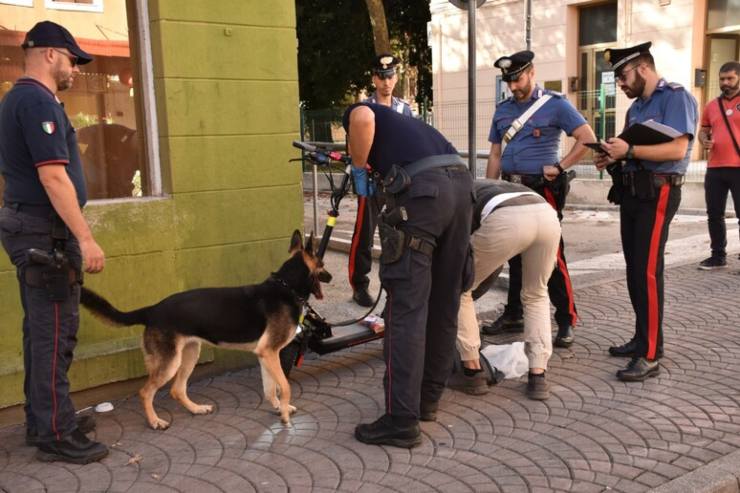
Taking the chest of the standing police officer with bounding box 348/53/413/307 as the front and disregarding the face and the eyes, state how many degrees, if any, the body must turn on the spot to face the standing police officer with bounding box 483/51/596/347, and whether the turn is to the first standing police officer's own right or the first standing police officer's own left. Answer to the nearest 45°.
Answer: approximately 45° to the first standing police officer's own left

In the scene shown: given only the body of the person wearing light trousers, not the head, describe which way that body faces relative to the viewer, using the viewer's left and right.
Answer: facing away from the viewer and to the left of the viewer

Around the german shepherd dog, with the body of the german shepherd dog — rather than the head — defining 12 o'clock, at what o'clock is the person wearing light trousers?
The person wearing light trousers is roughly at 12 o'clock from the german shepherd dog.

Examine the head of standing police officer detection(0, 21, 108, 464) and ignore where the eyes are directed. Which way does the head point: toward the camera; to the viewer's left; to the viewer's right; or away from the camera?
to the viewer's right

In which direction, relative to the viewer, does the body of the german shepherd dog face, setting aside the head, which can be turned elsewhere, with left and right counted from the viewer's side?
facing to the right of the viewer

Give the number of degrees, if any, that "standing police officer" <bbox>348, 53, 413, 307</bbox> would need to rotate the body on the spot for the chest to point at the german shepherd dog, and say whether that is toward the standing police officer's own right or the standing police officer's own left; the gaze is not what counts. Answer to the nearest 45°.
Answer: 0° — they already face it

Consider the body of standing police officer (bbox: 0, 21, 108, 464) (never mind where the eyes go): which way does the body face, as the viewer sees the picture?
to the viewer's right

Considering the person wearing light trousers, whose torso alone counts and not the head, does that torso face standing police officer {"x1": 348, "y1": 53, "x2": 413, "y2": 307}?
yes

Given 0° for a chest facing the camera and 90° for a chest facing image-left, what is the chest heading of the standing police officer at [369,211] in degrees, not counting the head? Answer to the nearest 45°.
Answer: approximately 0°
